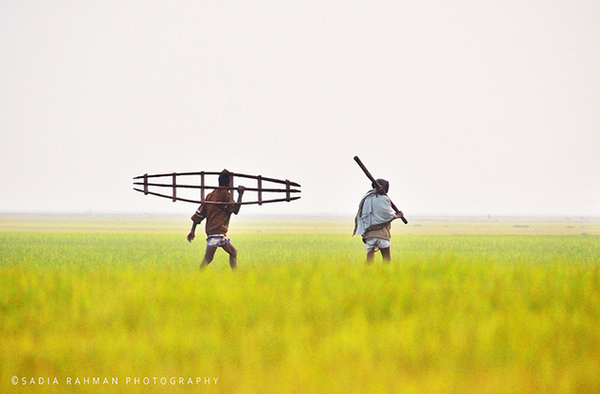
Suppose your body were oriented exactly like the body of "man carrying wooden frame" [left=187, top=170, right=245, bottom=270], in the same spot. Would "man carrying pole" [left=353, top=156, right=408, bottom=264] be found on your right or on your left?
on your right

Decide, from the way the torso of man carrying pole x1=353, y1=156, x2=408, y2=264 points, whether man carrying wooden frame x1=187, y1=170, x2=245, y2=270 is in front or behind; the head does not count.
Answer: behind

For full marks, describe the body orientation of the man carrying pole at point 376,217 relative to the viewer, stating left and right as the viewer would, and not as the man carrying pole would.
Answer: facing away from the viewer and to the right of the viewer

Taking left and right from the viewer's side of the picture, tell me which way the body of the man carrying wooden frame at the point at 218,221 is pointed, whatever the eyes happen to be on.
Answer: facing away from the viewer and to the right of the viewer
